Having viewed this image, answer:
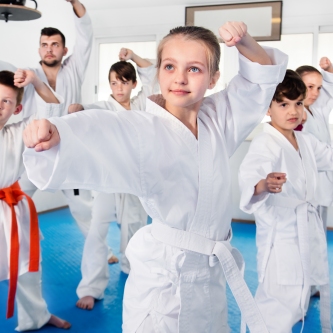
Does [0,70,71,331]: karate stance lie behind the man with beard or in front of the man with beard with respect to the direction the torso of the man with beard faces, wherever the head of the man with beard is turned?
in front

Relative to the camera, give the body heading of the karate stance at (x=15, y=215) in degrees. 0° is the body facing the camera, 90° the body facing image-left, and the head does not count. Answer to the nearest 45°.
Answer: approximately 0°

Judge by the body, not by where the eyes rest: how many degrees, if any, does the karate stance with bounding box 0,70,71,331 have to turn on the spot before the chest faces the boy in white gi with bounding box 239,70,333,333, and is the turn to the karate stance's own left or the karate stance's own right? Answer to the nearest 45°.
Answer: approximately 90° to the karate stance's own left

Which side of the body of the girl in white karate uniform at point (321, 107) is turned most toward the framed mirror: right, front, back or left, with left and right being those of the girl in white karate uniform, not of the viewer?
back

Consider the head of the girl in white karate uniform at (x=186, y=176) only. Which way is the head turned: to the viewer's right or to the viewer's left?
to the viewer's left

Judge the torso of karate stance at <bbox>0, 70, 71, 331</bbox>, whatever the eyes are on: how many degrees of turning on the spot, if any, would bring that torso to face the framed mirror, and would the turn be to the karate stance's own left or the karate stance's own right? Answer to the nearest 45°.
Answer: approximately 135° to the karate stance's own left

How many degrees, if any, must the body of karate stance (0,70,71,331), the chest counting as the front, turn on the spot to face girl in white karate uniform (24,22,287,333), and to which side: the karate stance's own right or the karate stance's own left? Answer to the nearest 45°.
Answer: approximately 45° to the karate stance's own left

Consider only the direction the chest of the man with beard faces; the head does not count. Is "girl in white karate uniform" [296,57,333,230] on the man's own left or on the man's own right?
on the man's own left

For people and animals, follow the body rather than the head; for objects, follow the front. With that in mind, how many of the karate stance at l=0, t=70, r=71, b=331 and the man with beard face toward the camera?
2

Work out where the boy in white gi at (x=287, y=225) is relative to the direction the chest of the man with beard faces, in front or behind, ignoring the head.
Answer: in front

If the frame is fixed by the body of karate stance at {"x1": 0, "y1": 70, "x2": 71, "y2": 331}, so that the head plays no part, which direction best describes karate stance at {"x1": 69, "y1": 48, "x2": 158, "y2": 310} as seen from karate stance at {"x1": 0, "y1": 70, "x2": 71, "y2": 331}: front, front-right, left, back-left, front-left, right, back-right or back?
back-left
